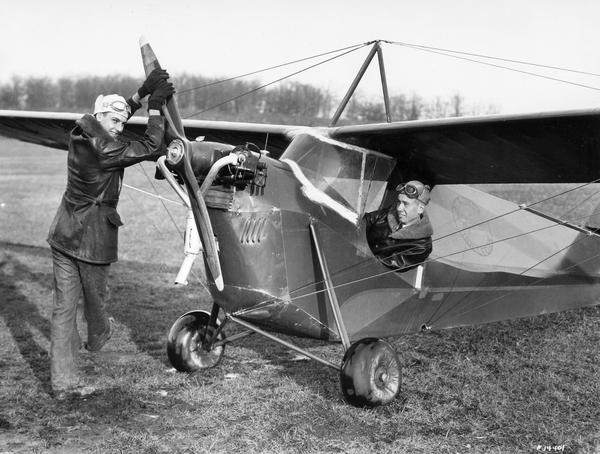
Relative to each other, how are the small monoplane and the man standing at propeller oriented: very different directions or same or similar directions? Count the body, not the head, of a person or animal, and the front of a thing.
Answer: very different directions

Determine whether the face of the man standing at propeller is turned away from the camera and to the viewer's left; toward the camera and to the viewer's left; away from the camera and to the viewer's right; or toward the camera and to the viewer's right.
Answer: toward the camera and to the viewer's right

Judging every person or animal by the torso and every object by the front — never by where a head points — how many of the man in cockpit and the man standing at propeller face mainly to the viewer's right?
1

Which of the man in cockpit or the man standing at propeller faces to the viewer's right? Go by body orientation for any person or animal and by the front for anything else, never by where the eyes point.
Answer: the man standing at propeller

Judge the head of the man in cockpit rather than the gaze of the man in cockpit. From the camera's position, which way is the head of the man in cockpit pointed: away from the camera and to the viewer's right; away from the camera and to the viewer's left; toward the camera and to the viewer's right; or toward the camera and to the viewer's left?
toward the camera and to the viewer's left

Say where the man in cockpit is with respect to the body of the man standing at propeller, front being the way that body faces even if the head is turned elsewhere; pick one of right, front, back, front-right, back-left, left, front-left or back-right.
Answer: front

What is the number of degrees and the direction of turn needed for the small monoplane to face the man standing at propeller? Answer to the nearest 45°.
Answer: approximately 45° to its right

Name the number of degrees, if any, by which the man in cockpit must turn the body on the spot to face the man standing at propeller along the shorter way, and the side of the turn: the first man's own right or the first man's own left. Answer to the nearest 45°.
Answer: approximately 45° to the first man's own right

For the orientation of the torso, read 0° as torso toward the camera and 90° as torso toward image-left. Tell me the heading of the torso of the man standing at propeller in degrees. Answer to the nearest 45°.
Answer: approximately 270°

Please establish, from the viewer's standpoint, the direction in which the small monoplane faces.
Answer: facing the viewer and to the left of the viewer

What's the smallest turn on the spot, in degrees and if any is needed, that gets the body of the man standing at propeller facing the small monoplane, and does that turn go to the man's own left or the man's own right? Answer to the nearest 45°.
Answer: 0° — they already face it
